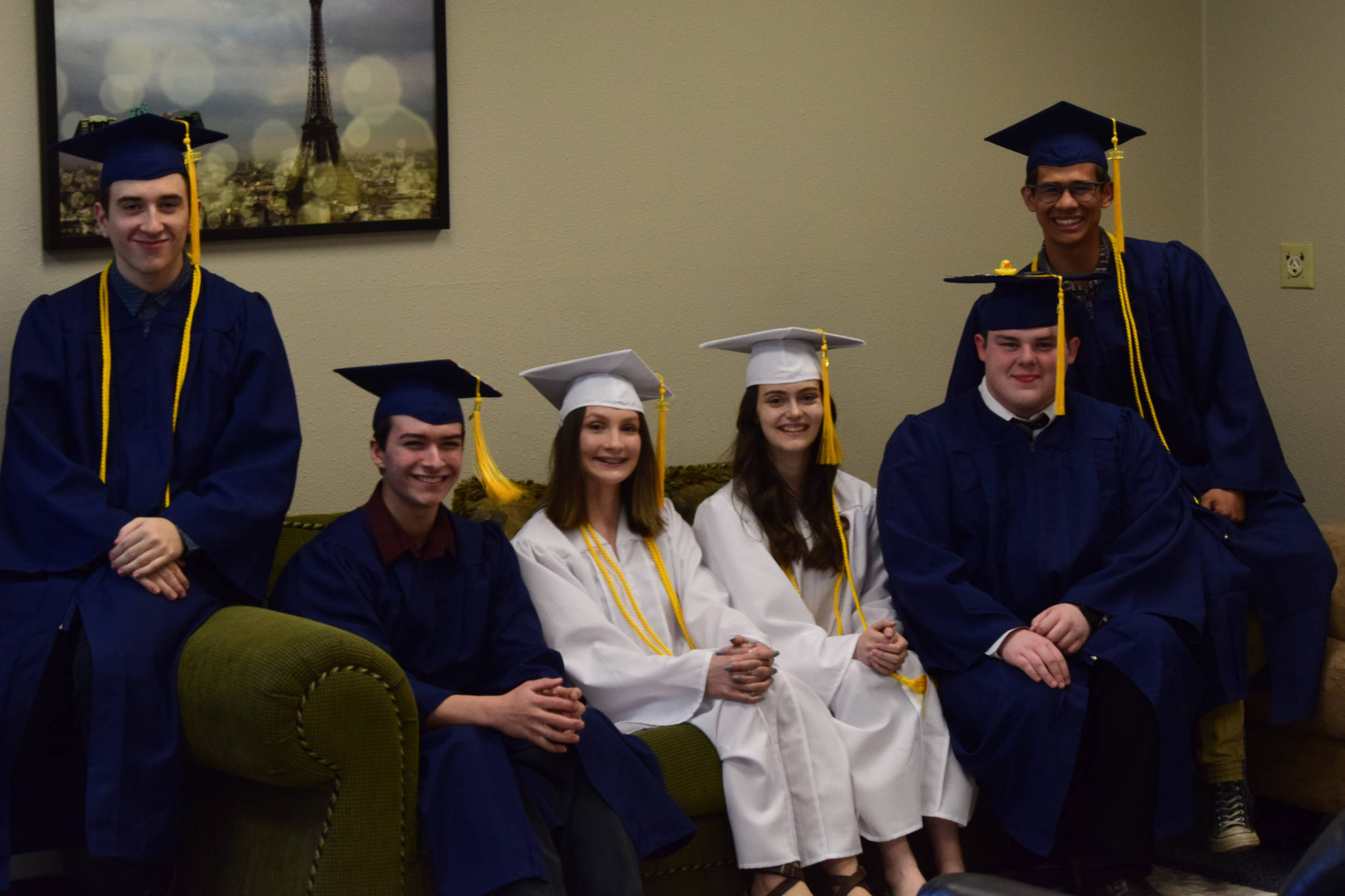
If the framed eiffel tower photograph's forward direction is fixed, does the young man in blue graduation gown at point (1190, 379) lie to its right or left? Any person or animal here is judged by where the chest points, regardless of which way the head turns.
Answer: on its left

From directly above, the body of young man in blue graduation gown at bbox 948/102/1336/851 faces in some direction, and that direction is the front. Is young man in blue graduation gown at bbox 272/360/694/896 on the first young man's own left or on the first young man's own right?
on the first young man's own right

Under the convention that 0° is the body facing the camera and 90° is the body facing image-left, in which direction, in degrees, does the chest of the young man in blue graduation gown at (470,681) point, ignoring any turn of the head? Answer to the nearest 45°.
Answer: approximately 315°

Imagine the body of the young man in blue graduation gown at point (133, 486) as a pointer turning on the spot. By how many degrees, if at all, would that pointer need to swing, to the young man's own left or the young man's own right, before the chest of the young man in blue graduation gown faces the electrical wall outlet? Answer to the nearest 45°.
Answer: approximately 90° to the young man's own left

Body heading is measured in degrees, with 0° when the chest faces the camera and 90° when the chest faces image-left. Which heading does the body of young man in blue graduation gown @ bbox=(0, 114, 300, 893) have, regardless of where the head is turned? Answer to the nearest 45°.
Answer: approximately 0°

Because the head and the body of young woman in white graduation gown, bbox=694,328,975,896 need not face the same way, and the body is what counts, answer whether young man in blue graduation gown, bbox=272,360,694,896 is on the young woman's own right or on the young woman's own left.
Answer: on the young woman's own right

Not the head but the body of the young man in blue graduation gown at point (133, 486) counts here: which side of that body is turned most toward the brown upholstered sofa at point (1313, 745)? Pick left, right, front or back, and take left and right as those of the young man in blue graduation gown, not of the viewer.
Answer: left
